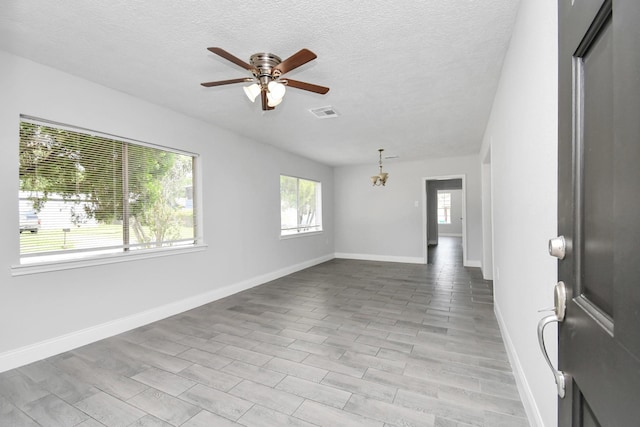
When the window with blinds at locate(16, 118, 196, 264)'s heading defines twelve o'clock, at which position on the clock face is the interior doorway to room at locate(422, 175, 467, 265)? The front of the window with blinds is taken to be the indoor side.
The interior doorway to room is roughly at 10 o'clock from the window with blinds.

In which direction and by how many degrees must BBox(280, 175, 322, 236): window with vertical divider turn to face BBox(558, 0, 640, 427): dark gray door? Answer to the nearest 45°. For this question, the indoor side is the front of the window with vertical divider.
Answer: approximately 45° to its right

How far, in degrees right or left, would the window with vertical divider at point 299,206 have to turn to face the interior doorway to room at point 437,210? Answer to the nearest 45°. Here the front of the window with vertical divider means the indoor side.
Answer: approximately 90° to its left

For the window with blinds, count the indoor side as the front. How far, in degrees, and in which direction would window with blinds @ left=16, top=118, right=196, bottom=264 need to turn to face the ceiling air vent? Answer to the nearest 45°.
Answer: approximately 45° to its left

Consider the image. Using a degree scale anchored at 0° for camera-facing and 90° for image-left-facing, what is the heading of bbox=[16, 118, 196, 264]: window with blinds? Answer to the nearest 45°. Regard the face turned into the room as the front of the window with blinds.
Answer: approximately 315°

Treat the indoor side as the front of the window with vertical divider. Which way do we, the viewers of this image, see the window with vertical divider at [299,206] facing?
facing the viewer and to the right of the viewer

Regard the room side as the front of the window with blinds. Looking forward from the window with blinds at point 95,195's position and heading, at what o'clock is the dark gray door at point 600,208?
The dark gray door is roughly at 1 o'clock from the window with blinds.

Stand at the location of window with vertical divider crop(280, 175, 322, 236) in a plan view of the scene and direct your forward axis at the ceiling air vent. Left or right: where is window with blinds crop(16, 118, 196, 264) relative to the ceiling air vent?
right

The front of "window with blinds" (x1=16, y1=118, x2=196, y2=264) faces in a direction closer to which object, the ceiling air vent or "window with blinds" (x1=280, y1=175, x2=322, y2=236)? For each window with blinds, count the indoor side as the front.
the ceiling air vent

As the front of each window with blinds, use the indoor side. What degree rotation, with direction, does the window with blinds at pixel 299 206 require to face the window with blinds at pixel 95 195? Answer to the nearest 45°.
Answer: approximately 90° to its right

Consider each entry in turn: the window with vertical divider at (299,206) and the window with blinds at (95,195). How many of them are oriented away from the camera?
0

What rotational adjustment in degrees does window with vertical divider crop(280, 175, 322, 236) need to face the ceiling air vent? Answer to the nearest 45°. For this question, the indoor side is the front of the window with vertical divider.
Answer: approximately 45° to its right
